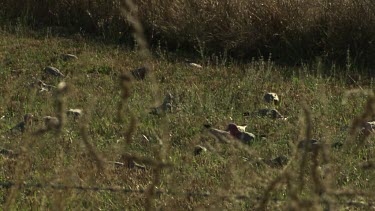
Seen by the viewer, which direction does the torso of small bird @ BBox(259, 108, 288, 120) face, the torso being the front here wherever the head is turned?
to the viewer's right

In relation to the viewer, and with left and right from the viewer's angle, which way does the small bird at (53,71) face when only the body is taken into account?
facing to the left of the viewer

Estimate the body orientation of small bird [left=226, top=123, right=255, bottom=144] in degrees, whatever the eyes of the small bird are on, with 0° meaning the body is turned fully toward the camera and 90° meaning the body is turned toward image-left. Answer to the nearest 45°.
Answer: approximately 90°

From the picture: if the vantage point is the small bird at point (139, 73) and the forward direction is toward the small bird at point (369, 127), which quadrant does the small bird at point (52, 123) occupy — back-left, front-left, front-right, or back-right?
front-right

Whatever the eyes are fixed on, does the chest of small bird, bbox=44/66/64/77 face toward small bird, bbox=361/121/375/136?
no
